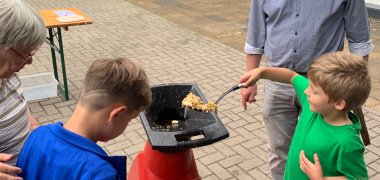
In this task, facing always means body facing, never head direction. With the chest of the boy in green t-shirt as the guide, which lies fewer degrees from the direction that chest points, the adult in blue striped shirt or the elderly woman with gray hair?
the elderly woman with gray hair

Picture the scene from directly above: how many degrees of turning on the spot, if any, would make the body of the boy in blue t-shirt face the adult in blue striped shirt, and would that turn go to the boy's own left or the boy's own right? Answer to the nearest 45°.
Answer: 0° — they already face them

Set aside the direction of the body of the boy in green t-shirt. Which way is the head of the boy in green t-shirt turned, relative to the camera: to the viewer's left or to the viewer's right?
to the viewer's left

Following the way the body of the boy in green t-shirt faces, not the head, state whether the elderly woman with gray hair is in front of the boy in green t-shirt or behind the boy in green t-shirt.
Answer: in front

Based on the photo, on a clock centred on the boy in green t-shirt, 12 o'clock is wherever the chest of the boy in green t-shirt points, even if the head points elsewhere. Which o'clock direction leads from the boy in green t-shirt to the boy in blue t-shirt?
The boy in blue t-shirt is roughly at 12 o'clock from the boy in green t-shirt.

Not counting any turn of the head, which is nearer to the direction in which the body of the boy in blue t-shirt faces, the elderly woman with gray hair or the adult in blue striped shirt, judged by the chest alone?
the adult in blue striped shirt

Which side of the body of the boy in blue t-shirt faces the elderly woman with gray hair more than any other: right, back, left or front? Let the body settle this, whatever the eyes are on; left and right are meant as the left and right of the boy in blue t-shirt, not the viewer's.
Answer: left

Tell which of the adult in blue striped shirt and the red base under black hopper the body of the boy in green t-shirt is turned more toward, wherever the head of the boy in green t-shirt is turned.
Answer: the red base under black hopper

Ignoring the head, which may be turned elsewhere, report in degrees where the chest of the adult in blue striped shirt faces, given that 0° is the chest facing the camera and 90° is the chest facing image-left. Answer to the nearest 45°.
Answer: approximately 0°

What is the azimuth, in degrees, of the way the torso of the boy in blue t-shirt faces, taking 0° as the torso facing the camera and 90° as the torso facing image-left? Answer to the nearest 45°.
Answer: approximately 225°

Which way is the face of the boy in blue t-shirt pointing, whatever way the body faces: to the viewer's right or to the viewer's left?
to the viewer's right

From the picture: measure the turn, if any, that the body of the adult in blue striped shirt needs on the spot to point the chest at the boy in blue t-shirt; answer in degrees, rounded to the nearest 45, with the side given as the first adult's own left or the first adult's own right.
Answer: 0° — they already face them

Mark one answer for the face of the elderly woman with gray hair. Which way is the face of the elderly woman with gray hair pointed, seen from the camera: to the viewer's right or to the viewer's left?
to the viewer's right

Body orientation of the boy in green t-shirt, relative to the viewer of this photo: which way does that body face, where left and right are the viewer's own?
facing the viewer and to the left of the viewer

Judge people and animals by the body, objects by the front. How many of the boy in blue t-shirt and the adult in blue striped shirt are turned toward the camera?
1
